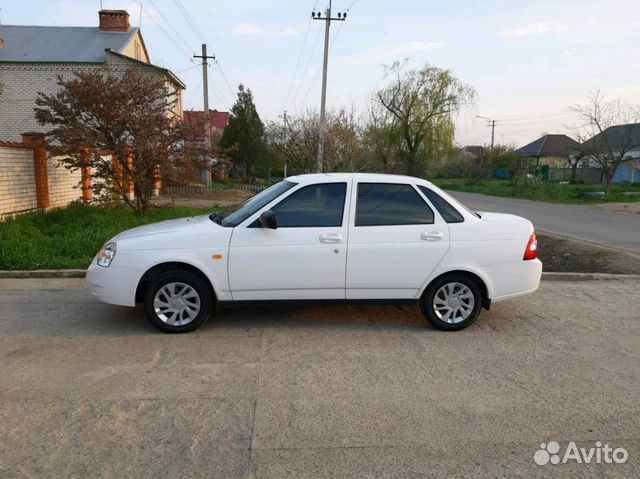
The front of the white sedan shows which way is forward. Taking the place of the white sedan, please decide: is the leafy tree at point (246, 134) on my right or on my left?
on my right

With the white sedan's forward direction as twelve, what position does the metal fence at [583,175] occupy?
The metal fence is roughly at 4 o'clock from the white sedan.

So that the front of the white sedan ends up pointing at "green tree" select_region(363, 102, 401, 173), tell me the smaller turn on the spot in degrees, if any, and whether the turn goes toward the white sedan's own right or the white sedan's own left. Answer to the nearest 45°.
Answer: approximately 90° to the white sedan's own right

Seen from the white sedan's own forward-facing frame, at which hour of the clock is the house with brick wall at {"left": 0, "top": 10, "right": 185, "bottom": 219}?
The house with brick wall is roughly at 2 o'clock from the white sedan.

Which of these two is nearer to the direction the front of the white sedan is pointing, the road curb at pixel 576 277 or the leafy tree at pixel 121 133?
the leafy tree

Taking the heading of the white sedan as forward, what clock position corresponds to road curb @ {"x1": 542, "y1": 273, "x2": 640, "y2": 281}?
The road curb is roughly at 5 o'clock from the white sedan.

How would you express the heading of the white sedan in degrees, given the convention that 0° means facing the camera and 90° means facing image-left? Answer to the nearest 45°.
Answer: approximately 90°

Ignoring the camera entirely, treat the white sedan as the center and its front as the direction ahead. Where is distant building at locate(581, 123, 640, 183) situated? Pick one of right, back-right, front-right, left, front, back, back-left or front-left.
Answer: back-right

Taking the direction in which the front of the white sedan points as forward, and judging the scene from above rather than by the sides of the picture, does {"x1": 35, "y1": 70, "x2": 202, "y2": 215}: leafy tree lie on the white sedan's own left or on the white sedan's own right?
on the white sedan's own right
